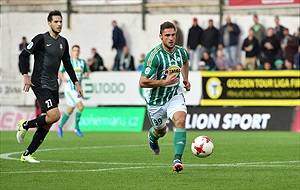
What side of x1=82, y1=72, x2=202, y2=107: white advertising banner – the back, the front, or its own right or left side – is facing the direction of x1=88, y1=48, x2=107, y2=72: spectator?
back

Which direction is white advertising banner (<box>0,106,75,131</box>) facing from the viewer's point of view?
toward the camera

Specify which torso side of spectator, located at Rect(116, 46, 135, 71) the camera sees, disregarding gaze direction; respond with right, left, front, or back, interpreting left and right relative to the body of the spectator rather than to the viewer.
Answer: front

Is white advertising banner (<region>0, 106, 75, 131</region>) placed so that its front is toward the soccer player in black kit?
yes

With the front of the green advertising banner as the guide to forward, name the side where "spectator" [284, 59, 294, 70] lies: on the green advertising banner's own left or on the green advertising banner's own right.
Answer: on the green advertising banner's own left

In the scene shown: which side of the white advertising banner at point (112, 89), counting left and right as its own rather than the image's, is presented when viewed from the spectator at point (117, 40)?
back
